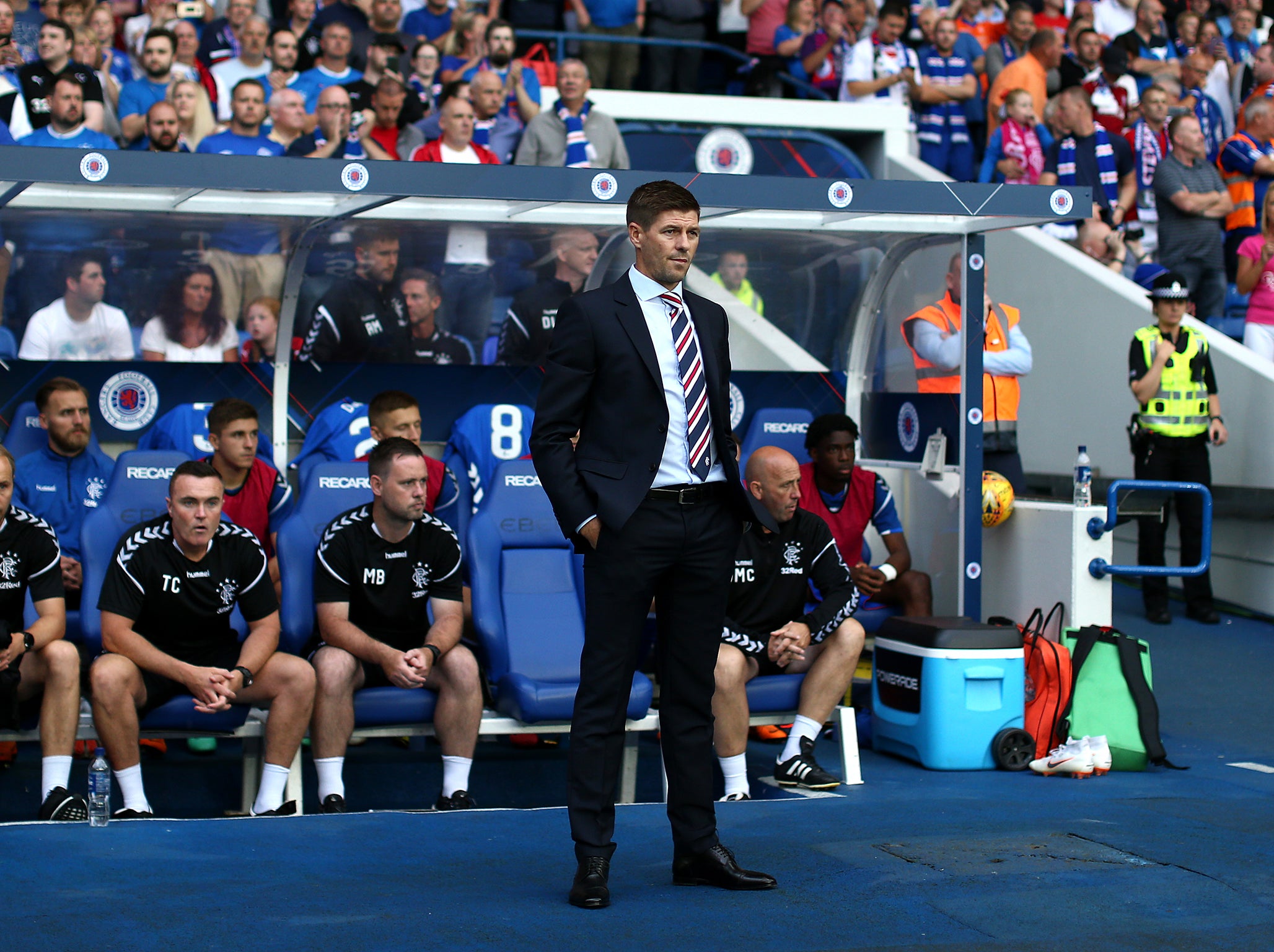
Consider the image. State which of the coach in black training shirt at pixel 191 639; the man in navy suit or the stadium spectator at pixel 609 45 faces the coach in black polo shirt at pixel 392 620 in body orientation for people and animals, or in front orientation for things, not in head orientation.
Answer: the stadium spectator

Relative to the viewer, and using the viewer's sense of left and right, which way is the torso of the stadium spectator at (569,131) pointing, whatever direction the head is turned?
facing the viewer

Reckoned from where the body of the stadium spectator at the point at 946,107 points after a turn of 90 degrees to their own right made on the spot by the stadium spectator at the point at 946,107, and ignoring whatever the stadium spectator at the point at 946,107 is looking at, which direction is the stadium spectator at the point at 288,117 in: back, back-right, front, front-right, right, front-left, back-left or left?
front-left

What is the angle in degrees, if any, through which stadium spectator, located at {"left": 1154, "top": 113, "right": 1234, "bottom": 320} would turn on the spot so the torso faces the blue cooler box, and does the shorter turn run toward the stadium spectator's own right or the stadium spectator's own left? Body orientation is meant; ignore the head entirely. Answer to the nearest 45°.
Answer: approximately 45° to the stadium spectator's own right

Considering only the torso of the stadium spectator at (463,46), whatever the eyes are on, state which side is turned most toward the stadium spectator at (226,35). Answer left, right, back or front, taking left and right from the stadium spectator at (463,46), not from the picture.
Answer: right

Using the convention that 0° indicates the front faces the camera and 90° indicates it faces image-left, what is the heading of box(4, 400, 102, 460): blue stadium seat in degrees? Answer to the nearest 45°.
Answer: approximately 0°

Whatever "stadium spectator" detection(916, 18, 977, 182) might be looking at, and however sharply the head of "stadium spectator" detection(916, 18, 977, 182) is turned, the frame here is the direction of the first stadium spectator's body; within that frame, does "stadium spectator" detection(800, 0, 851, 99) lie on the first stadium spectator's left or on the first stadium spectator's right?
on the first stadium spectator's right

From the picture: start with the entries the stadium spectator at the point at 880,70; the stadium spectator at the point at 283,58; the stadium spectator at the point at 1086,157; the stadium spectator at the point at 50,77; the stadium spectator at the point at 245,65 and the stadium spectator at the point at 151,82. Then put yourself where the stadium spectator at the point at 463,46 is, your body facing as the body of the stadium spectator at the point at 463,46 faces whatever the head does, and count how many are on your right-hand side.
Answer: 4

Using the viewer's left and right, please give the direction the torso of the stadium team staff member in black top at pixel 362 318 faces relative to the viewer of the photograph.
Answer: facing the viewer and to the right of the viewer

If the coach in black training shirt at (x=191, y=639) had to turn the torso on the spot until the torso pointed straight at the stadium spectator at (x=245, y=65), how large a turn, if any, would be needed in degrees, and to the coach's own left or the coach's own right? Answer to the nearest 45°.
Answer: approximately 180°

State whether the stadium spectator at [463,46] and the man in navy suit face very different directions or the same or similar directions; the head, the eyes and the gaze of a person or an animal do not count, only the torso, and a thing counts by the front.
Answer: same or similar directions

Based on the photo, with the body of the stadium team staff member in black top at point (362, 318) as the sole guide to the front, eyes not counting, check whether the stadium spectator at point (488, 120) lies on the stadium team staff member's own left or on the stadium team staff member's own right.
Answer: on the stadium team staff member's own left

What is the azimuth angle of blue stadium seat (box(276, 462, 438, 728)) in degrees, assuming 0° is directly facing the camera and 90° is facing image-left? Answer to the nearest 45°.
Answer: approximately 0°

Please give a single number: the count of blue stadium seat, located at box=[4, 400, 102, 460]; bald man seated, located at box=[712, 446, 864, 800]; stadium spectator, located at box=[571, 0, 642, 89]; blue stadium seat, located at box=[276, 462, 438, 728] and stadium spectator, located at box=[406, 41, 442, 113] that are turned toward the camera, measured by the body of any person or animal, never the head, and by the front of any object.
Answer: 5

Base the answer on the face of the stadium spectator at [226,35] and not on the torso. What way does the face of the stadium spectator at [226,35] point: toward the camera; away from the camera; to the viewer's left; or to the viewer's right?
toward the camera

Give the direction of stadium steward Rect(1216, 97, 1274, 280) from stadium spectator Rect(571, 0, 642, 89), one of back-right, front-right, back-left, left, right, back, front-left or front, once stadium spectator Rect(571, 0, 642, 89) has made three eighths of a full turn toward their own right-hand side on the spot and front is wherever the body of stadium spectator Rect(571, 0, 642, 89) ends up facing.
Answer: back-right

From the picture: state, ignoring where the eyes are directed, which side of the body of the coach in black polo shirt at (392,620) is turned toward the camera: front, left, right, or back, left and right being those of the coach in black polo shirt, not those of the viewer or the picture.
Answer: front
